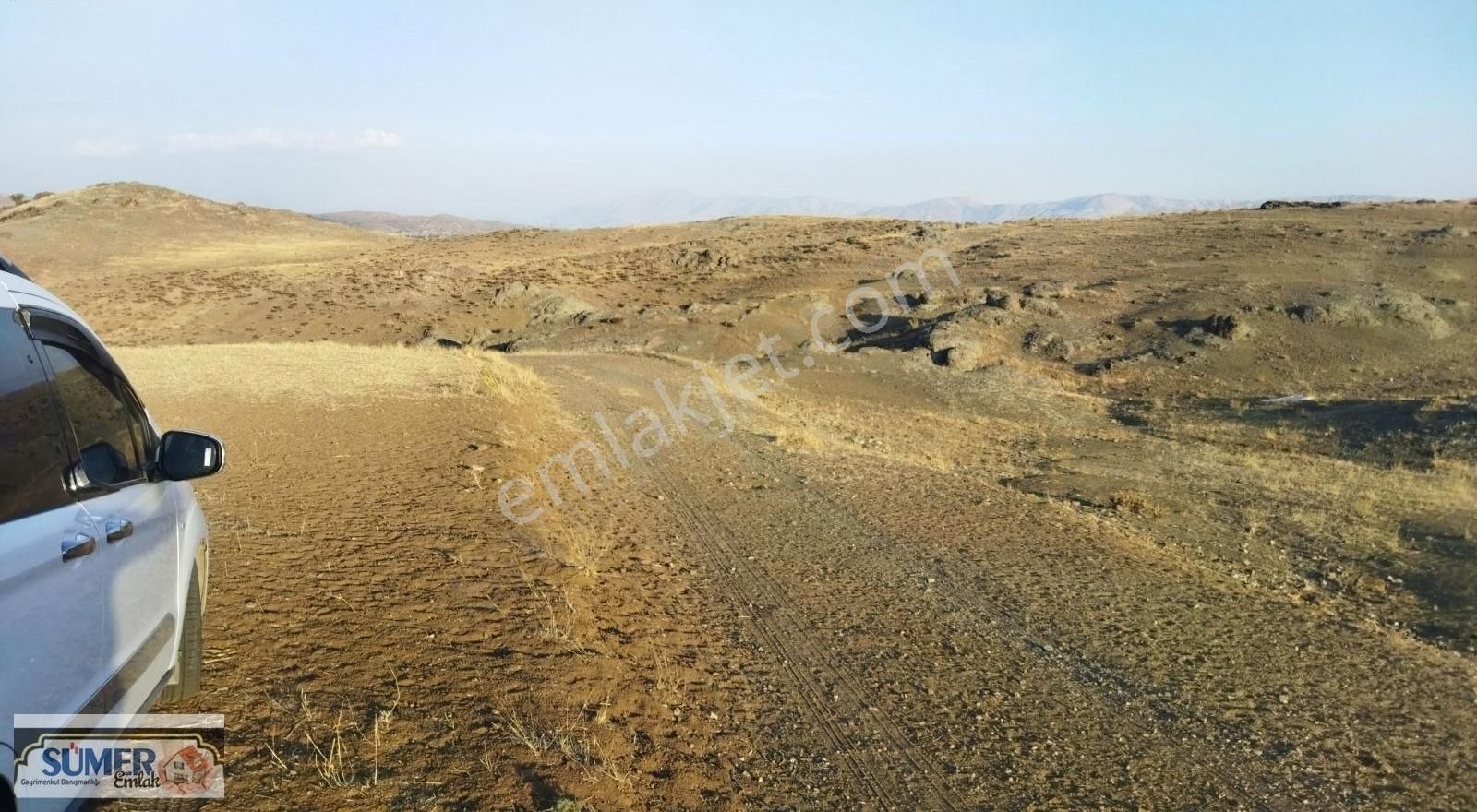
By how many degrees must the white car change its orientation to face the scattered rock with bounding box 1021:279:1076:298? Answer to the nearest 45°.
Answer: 0° — it already faces it

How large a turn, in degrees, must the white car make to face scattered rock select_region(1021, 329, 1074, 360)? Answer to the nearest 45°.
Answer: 0° — it already faces it

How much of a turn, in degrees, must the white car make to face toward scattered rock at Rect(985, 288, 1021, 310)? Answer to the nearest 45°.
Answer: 0° — it already faces it

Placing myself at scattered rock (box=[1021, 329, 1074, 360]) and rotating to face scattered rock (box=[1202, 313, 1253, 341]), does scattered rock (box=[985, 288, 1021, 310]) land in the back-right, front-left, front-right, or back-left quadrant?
front-left

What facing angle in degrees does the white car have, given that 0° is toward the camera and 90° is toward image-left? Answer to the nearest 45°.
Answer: approximately 225°
